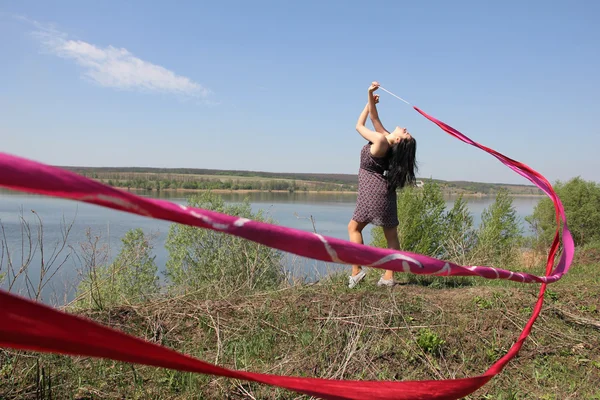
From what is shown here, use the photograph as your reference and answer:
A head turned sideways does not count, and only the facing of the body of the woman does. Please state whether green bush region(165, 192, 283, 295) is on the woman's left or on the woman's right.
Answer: on the woman's right

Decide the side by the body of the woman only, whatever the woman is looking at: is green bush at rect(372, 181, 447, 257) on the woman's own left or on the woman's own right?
on the woman's own right

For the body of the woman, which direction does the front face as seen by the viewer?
to the viewer's left

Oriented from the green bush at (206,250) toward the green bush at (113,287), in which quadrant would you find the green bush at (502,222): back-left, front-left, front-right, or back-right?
back-left

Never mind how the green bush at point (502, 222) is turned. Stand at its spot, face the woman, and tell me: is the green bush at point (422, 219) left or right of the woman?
right

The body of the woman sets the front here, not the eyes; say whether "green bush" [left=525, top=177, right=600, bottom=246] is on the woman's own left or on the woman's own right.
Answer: on the woman's own right

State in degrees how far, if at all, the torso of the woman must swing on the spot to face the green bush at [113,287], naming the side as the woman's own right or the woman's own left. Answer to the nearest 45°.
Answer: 0° — they already face it
